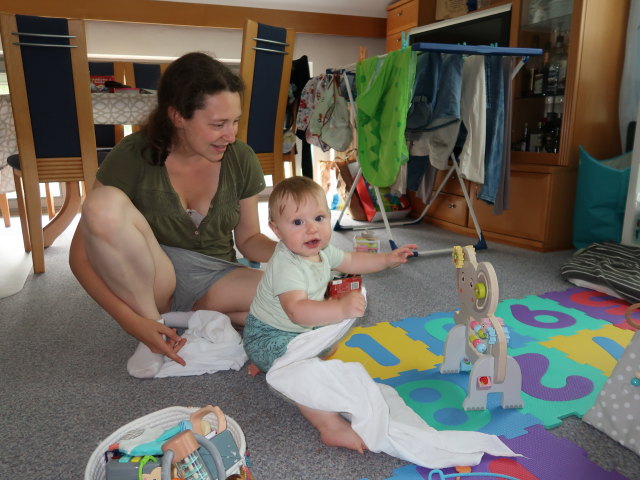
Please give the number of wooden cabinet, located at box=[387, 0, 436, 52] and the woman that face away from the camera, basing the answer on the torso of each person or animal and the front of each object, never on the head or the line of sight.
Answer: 0

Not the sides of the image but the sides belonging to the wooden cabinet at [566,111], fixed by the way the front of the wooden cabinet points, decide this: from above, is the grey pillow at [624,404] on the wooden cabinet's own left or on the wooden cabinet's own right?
on the wooden cabinet's own left

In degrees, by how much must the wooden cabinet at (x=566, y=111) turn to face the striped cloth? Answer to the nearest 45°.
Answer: approximately 45° to its left

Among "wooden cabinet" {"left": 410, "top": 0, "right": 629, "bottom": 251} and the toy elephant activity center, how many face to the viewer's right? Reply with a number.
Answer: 0

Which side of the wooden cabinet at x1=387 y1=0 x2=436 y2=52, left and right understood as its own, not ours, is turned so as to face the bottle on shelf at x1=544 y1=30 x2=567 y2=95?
left

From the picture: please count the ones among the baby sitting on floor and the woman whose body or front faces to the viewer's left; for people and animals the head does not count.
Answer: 0

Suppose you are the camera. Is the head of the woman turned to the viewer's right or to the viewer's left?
to the viewer's right

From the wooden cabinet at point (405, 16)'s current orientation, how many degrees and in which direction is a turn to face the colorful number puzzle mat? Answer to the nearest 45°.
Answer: approximately 45° to its left

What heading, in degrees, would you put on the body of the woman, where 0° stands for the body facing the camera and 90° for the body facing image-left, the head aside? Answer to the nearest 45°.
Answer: approximately 315°

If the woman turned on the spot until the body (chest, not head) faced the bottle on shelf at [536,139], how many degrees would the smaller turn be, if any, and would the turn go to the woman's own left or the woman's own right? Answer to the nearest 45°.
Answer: approximately 90° to the woman's own left

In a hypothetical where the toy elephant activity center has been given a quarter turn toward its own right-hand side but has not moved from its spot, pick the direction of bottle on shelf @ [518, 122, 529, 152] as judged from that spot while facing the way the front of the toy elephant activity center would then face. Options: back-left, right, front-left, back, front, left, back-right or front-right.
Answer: front-right
